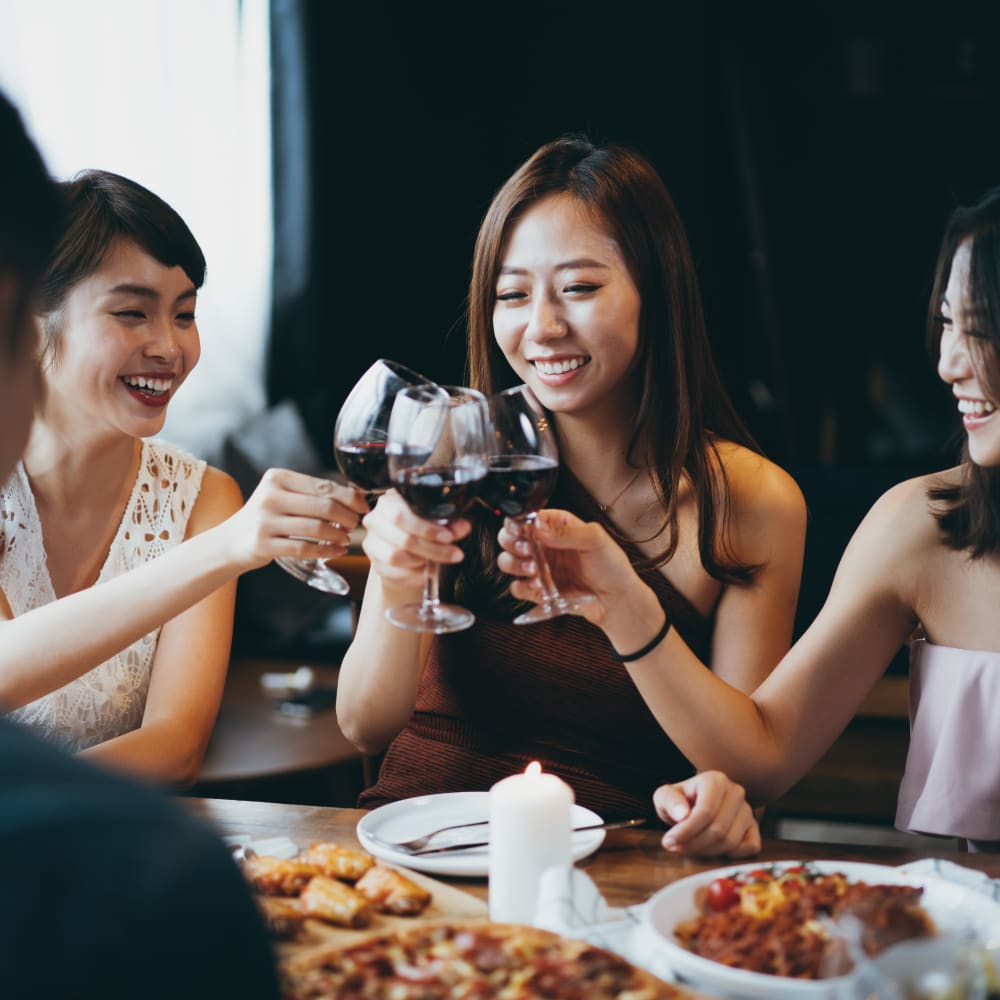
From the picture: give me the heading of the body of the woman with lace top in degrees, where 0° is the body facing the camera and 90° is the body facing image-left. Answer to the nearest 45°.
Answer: approximately 315°

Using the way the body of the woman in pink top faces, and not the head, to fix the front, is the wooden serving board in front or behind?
in front

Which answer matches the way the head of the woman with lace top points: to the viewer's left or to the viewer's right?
to the viewer's right

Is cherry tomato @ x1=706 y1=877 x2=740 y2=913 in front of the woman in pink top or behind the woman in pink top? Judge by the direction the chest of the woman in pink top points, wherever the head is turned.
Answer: in front

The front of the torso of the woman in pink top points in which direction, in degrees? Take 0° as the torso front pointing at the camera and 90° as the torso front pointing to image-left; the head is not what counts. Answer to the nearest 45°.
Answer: approximately 45°

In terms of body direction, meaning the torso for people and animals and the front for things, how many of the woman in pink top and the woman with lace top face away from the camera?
0
